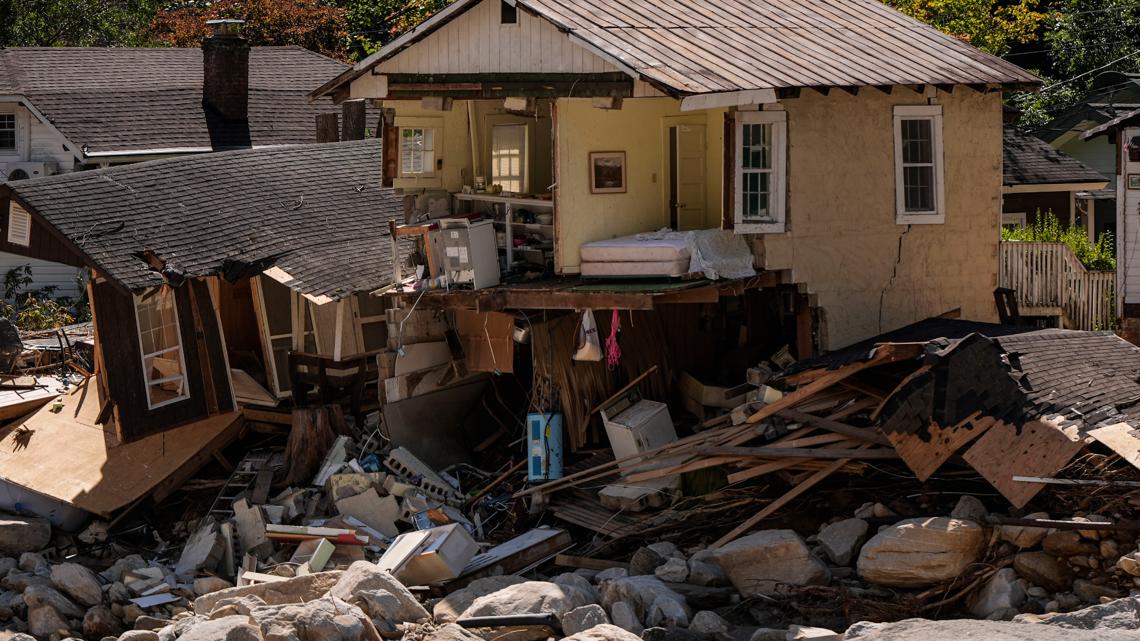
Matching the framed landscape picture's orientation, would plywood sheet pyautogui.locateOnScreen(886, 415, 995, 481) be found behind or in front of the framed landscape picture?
in front

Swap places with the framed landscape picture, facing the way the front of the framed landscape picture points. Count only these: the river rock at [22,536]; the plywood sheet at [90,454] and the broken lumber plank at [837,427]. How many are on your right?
2

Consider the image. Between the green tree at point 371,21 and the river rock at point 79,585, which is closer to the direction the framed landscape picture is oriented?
the river rock

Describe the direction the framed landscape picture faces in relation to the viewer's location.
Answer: facing the viewer

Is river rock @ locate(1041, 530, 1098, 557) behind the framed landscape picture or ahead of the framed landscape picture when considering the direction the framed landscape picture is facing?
ahead

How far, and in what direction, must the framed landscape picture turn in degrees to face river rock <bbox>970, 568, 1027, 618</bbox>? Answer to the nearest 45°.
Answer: approximately 45° to its left

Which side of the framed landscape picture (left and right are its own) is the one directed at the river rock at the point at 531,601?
front

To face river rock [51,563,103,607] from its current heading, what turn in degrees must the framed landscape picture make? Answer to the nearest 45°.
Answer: approximately 45° to its right

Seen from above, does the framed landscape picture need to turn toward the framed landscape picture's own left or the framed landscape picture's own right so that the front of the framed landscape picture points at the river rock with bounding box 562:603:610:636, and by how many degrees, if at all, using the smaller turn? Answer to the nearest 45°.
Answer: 0° — it already faces it

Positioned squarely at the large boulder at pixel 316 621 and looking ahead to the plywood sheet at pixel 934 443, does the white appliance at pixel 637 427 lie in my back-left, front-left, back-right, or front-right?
front-left

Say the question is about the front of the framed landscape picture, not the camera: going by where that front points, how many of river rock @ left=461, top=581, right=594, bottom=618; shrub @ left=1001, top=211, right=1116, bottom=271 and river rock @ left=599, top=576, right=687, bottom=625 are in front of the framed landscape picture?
2

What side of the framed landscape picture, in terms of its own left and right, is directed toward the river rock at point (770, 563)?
front

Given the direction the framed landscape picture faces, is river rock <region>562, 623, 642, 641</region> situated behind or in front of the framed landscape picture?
in front

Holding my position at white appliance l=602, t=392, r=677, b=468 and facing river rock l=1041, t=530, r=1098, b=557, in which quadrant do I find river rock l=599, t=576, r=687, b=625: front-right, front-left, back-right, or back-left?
front-right

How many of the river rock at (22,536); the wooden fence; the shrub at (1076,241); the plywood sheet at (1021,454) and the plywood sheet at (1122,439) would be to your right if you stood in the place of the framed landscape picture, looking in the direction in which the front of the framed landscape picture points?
1
